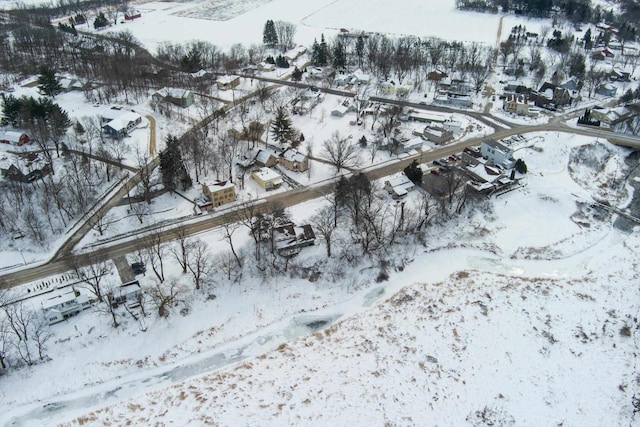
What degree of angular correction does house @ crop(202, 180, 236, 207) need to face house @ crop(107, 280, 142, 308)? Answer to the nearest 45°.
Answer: approximately 90° to its right

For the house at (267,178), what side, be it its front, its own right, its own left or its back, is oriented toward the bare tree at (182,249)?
right

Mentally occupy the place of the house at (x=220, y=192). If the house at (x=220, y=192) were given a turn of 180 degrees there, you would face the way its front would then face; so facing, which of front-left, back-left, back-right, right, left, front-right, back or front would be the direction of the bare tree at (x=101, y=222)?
front-left

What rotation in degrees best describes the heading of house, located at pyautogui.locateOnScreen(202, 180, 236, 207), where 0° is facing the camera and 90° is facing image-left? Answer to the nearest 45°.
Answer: approximately 315°

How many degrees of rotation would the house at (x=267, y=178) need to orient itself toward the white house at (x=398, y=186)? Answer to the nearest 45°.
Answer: approximately 45° to its left

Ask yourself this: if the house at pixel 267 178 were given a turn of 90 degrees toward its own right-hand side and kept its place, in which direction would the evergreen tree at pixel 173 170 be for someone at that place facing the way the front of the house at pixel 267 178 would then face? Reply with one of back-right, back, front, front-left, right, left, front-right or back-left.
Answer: front-right

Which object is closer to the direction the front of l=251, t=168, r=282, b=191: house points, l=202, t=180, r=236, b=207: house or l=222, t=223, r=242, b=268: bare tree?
the bare tree

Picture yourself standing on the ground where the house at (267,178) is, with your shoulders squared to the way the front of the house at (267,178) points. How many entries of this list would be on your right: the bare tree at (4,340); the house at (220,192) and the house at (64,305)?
3

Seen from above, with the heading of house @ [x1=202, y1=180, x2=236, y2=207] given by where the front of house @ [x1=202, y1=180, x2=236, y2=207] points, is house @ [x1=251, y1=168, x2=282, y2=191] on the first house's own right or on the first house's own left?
on the first house's own left

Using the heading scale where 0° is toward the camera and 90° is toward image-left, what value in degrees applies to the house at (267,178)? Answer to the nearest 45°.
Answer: approximately 315°
